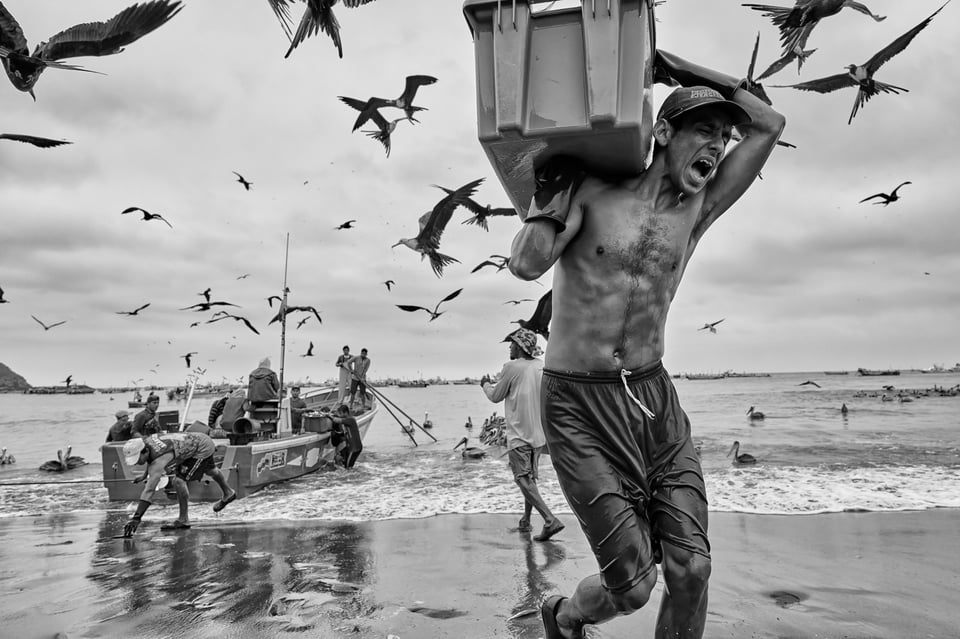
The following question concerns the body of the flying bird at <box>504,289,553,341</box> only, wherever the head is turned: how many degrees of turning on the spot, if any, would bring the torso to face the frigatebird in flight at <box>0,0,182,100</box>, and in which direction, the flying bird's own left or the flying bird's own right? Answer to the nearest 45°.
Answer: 0° — it already faces it

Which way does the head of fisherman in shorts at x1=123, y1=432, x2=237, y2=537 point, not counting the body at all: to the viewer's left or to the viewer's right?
to the viewer's left

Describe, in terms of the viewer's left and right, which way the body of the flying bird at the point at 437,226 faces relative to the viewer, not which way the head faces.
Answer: facing to the left of the viewer

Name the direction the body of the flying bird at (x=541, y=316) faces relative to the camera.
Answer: to the viewer's left

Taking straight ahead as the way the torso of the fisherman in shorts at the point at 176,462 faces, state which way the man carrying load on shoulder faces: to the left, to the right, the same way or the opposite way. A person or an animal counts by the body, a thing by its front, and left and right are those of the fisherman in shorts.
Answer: to the left

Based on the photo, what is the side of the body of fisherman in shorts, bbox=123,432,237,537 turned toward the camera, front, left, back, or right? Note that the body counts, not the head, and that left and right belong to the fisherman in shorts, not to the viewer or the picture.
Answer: left
